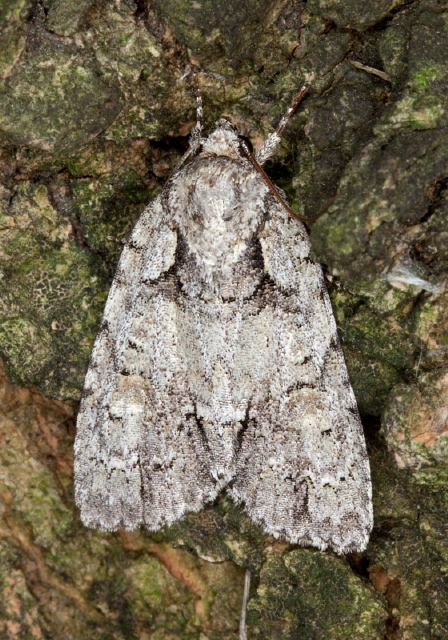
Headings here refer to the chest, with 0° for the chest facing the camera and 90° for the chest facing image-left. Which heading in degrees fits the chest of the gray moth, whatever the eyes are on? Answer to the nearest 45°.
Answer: approximately 180°
